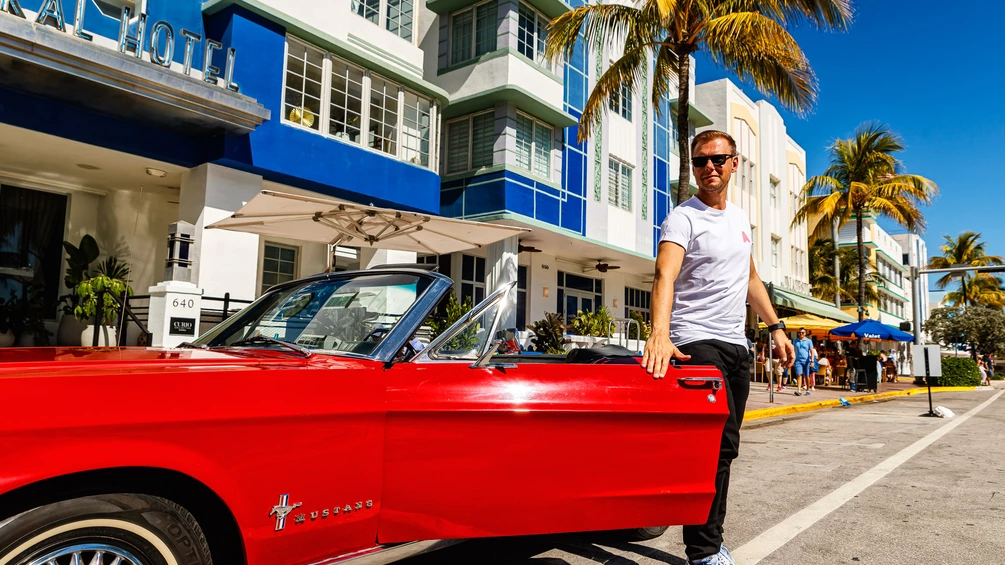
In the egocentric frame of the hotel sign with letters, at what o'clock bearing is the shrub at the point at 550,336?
The shrub is roughly at 10 o'clock from the hotel sign with letters.

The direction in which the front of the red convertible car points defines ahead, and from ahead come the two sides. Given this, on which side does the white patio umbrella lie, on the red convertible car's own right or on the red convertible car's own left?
on the red convertible car's own right

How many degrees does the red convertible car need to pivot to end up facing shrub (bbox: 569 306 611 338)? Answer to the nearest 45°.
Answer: approximately 135° to its right

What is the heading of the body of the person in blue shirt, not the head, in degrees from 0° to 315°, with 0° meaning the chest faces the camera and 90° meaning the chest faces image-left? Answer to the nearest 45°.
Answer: approximately 0°

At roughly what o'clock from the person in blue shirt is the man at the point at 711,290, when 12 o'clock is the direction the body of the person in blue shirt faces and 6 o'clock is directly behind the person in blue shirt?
The man is roughly at 12 o'clock from the person in blue shirt.

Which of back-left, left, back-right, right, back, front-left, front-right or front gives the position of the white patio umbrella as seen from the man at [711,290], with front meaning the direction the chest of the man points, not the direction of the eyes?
back

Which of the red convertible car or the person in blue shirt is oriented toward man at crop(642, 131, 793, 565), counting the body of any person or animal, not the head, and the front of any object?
the person in blue shirt

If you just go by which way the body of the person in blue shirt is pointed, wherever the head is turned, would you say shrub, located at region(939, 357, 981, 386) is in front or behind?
behind

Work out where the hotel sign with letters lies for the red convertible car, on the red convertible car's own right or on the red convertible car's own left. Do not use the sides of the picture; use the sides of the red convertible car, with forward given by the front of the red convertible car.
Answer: on the red convertible car's own right
